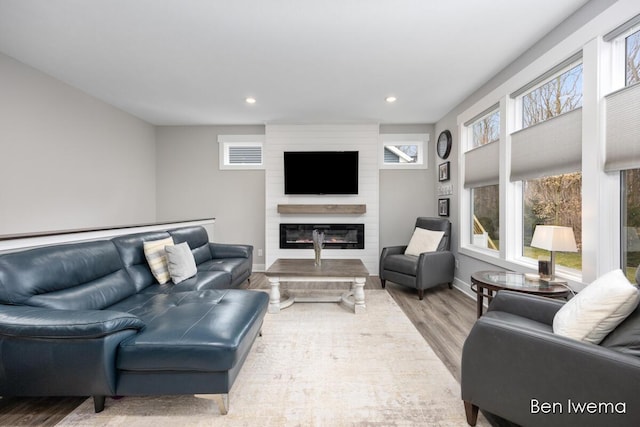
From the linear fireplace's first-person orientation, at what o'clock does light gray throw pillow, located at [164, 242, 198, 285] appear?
The light gray throw pillow is roughly at 1 o'clock from the linear fireplace.

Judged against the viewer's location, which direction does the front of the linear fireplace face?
facing the viewer

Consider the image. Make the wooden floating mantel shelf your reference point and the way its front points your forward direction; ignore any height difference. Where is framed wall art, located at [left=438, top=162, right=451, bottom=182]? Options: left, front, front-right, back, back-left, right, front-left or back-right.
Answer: left

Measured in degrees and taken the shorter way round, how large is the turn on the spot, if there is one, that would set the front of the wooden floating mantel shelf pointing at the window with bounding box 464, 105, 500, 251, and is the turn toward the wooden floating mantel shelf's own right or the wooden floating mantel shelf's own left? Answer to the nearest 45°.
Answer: approximately 45° to the wooden floating mantel shelf's own left

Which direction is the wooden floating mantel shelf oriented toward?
toward the camera

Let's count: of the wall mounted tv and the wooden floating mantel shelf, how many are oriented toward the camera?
2

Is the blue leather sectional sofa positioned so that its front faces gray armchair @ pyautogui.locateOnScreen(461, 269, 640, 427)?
yes

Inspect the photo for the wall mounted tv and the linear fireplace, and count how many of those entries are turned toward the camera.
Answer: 2

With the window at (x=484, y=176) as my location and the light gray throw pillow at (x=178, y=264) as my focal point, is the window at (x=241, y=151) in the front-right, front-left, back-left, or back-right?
front-right

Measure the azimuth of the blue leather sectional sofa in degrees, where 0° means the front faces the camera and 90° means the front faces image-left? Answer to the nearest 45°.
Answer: approximately 315°

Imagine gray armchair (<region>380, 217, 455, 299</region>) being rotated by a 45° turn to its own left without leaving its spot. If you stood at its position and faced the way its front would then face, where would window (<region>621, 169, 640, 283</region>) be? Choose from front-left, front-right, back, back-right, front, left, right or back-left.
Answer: front-left

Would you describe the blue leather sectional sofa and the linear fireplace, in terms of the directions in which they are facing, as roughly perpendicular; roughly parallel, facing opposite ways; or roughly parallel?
roughly perpendicular

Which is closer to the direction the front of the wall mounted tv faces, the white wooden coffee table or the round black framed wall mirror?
the white wooden coffee table

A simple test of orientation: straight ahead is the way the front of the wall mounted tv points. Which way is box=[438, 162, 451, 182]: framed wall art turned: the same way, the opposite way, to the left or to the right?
to the right

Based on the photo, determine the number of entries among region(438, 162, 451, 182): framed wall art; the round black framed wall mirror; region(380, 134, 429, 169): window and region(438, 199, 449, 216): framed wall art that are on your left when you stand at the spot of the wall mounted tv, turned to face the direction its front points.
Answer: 4

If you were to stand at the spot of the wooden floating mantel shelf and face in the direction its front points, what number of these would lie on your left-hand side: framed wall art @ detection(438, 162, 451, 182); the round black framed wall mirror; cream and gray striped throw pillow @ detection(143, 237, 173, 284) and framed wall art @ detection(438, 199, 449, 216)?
3

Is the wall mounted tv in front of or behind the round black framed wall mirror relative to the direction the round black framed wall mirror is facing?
in front

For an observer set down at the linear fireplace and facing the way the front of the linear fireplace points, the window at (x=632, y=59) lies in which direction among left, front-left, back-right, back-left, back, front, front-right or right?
front-left

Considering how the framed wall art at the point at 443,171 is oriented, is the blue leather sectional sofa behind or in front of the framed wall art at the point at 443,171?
in front

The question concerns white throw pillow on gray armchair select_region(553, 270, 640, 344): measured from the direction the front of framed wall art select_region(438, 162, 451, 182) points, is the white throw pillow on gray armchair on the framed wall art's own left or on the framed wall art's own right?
on the framed wall art's own left
